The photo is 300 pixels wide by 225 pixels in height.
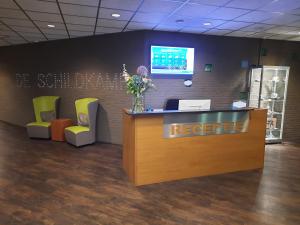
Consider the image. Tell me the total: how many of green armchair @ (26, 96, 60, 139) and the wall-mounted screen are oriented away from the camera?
0

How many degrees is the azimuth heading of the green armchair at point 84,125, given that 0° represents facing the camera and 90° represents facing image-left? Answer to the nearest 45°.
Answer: approximately 45°

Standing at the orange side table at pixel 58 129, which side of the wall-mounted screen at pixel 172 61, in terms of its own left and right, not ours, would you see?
right

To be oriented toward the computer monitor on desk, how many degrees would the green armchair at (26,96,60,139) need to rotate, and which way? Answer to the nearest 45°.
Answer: approximately 90° to its left

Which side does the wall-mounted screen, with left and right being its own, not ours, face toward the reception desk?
front

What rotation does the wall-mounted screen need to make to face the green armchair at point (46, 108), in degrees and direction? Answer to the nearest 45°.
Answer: approximately 90° to its right

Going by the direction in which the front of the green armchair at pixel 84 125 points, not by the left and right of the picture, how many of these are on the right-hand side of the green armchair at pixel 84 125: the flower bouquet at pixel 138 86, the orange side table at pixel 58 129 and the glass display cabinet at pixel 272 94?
1

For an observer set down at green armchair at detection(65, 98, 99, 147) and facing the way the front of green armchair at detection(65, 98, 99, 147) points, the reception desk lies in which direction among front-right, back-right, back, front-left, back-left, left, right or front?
left

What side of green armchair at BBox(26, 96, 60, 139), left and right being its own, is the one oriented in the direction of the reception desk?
left

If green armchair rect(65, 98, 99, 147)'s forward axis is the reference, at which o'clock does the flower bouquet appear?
The flower bouquet is roughly at 10 o'clock from the green armchair.

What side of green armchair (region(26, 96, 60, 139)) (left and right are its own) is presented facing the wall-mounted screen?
left

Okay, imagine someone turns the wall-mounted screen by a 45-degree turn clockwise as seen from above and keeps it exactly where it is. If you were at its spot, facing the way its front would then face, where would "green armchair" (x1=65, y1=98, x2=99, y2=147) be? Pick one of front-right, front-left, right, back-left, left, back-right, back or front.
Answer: front-right

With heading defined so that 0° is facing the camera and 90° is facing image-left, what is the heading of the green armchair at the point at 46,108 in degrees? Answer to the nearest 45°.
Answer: approximately 45°
